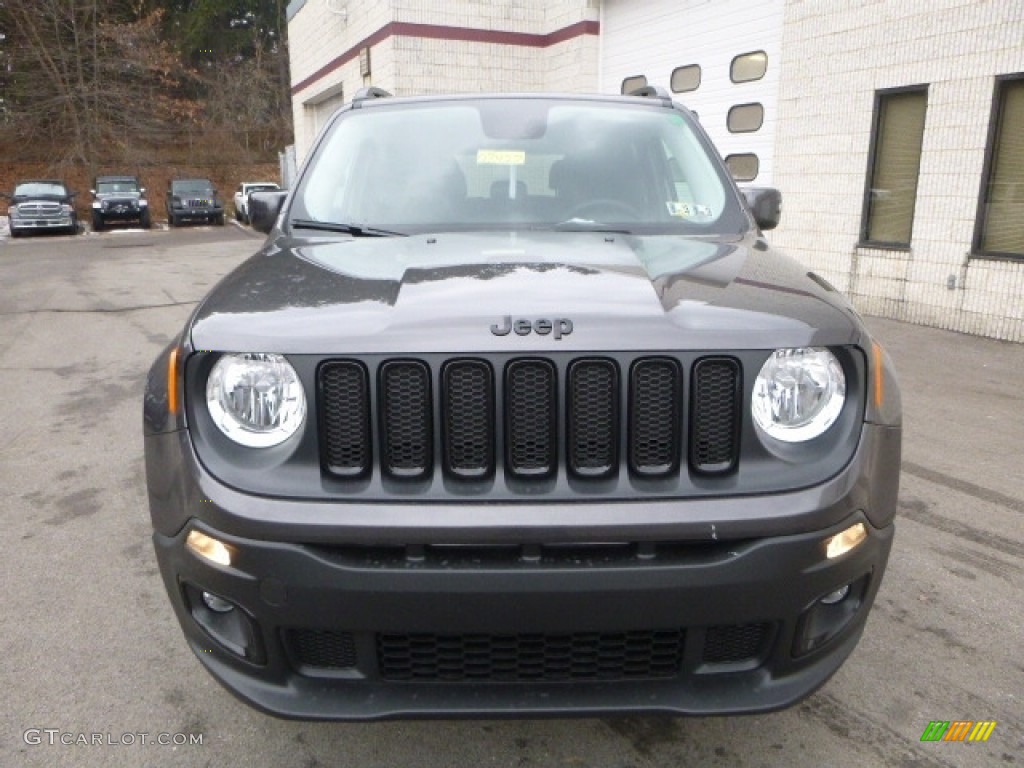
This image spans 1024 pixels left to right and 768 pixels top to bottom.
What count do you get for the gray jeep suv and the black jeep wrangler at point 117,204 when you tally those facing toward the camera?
2

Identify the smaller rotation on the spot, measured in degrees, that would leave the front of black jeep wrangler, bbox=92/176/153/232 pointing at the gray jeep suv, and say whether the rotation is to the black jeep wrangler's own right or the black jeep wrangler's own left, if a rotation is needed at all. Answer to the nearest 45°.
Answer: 0° — it already faces it

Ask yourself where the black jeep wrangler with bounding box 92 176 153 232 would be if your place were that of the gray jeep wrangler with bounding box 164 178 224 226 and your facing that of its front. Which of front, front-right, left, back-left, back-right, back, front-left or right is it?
right

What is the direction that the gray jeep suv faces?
toward the camera

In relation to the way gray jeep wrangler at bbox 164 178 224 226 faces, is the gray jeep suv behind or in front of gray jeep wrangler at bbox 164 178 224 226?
in front

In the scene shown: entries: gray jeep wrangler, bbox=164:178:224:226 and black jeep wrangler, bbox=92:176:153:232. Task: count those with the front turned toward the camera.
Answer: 2

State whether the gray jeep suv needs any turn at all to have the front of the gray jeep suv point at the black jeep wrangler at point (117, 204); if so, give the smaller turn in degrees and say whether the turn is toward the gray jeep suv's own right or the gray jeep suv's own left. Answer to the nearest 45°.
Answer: approximately 135° to the gray jeep suv's own right

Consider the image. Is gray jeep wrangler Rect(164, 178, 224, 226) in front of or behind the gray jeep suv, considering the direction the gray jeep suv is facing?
behind

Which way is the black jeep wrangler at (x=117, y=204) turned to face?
toward the camera

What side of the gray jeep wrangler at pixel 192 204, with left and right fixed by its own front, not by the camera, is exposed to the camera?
front

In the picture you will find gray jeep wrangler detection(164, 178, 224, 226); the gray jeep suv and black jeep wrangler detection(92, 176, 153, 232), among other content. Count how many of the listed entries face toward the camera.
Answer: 3
